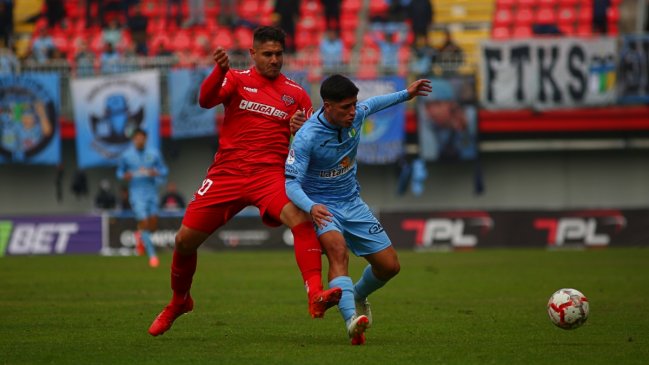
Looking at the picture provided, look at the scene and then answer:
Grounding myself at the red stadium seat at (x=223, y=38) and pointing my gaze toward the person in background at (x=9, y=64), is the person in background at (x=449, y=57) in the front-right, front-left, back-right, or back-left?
back-left

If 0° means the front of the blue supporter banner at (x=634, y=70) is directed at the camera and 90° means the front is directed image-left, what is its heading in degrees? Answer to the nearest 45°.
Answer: approximately 0°

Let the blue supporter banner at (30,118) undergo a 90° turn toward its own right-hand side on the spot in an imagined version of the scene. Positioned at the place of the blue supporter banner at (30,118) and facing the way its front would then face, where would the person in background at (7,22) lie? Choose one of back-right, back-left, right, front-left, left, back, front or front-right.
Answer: right

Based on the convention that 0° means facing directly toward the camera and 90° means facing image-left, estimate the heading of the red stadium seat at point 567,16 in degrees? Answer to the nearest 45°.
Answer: approximately 0°

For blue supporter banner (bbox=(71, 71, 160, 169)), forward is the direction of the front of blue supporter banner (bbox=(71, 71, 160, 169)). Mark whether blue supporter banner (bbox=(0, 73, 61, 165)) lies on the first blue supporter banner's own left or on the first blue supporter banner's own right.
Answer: on the first blue supporter banner's own right

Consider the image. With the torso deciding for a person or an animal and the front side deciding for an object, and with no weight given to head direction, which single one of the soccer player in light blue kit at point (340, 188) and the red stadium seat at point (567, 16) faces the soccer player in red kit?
the red stadium seat

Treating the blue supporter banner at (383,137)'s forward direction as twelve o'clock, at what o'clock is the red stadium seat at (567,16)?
The red stadium seat is roughly at 8 o'clock from the blue supporter banner.

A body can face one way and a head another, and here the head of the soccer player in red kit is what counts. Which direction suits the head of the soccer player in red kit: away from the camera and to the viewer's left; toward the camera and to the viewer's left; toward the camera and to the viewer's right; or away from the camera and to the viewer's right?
toward the camera and to the viewer's right

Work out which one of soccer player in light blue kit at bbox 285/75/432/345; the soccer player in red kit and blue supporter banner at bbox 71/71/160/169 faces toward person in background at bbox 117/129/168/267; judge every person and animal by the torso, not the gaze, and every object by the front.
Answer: the blue supporter banner

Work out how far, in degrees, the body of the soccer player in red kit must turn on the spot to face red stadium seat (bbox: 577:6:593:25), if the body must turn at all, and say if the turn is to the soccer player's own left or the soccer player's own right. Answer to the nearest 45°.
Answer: approximately 135° to the soccer player's own left
